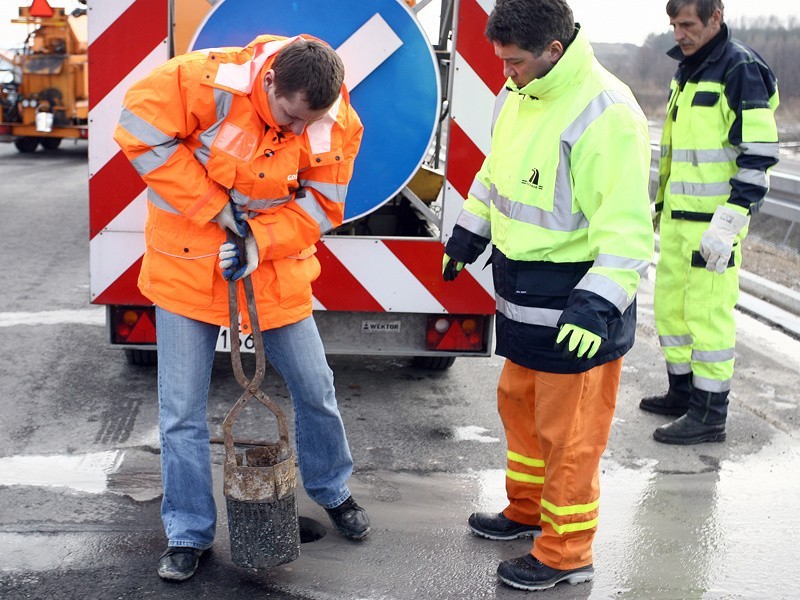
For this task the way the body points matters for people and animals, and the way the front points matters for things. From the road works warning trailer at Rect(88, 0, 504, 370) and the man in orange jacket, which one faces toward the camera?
the man in orange jacket

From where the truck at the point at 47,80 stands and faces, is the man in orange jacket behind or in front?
behind

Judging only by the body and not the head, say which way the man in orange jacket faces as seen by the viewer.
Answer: toward the camera

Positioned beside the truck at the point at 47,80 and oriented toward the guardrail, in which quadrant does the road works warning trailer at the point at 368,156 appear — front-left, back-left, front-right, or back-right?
front-right

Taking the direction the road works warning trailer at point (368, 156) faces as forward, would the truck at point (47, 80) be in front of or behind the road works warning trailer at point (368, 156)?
in front

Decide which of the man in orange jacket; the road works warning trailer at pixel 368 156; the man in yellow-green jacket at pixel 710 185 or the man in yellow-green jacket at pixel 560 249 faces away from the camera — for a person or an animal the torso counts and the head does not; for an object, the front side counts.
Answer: the road works warning trailer

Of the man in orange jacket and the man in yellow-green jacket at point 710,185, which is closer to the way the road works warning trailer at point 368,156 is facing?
the man in yellow-green jacket

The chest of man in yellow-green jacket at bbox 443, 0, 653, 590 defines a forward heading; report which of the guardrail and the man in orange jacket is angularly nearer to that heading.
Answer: the man in orange jacket

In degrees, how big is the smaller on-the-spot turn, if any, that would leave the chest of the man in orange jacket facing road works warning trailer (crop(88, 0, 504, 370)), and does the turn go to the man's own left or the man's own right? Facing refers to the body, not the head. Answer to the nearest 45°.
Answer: approximately 135° to the man's own left

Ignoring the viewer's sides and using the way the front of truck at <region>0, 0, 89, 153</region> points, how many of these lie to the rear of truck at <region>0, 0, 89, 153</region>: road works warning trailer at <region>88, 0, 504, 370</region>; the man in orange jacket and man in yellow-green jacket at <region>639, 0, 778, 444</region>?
3

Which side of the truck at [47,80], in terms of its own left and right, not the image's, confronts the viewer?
back

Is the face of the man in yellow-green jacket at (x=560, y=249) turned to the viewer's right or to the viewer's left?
to the viewer's left

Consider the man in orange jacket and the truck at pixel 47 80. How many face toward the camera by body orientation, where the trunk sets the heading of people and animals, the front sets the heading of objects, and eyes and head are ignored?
1

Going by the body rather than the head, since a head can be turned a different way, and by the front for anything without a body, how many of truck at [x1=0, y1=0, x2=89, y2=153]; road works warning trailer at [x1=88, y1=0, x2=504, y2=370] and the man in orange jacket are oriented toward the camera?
1

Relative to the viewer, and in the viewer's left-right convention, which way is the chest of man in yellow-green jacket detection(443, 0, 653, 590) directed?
facing the viewer and to the left of the viewer

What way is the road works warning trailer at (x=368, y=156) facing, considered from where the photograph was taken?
facing away from the viewer

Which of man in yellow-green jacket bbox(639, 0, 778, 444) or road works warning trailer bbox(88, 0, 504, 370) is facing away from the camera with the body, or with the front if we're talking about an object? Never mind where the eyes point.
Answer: the road works warning trailer
